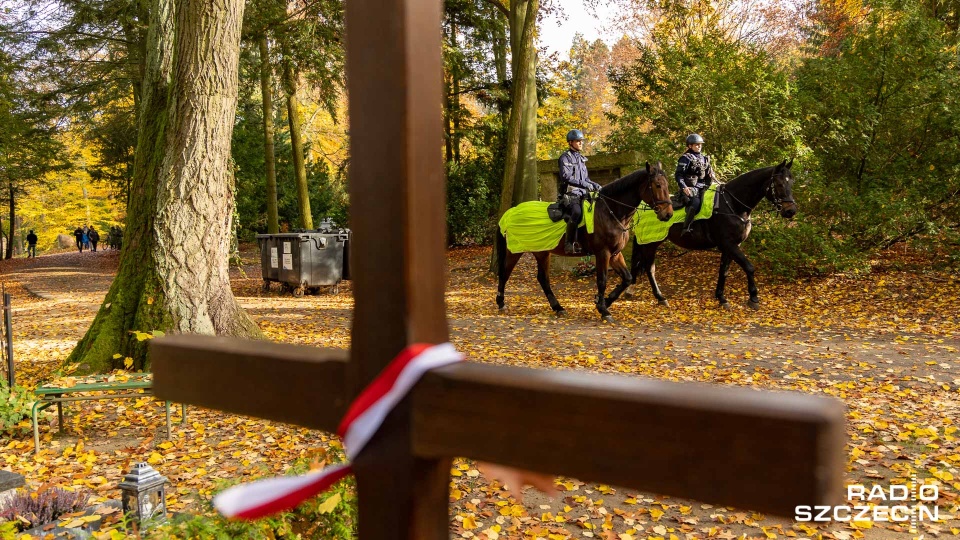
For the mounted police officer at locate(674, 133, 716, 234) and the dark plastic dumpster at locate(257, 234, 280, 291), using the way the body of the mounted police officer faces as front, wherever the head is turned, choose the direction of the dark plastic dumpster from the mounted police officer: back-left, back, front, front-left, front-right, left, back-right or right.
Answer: back-right

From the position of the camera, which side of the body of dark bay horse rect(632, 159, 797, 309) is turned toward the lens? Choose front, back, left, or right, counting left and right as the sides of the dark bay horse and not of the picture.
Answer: right

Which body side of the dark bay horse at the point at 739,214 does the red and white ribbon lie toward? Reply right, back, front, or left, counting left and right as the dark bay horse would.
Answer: right

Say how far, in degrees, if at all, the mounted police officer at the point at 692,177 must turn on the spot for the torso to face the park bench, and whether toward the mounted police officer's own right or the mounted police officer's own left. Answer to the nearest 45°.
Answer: approximately 90° to the mounted police officer's own right

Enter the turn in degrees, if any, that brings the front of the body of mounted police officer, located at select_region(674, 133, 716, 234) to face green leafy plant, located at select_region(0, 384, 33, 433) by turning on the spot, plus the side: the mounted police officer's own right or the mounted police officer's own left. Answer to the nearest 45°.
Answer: approximately 90° to the mounted police officer's own right

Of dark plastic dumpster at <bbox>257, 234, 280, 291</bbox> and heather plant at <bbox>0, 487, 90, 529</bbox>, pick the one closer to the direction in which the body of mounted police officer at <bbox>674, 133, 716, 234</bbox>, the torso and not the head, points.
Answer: the heather plant

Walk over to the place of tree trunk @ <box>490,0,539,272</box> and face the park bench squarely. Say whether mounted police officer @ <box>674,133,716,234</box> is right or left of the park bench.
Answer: left

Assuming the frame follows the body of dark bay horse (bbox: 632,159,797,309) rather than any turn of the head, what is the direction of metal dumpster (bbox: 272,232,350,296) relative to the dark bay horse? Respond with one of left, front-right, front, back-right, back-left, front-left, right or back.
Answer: back

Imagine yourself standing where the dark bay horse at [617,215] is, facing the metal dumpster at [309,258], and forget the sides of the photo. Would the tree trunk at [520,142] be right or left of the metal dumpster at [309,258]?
right

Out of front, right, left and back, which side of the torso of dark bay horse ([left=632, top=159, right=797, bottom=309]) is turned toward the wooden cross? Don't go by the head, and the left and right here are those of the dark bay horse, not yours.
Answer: right
